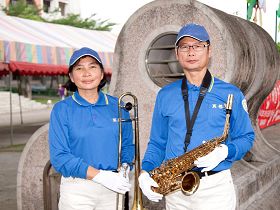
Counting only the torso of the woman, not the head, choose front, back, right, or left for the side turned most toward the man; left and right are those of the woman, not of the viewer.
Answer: left

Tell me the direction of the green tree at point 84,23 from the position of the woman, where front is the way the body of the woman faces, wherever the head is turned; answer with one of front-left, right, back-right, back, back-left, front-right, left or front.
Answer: back

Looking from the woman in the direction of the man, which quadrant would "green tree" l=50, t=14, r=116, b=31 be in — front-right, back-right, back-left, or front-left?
back-left

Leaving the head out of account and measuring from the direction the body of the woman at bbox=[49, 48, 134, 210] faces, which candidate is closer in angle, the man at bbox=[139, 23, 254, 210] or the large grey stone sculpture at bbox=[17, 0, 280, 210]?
the man

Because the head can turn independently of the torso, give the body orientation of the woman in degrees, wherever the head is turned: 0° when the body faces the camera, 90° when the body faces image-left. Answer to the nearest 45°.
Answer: approximately 0°

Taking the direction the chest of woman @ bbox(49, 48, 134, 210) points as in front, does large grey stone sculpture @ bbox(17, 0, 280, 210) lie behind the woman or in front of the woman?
behind

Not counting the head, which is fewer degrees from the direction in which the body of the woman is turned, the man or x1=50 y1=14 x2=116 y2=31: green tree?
the man
